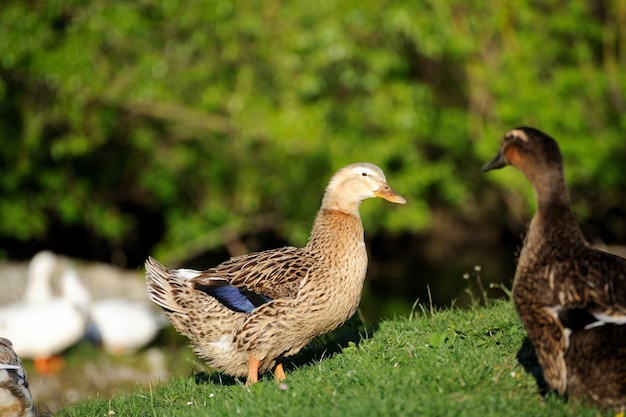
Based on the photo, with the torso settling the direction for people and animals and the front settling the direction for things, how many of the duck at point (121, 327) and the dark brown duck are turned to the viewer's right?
0

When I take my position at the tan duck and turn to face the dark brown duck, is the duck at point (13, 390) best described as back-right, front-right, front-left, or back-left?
back-right

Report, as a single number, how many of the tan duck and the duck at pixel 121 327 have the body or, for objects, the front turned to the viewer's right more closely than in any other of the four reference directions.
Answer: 1

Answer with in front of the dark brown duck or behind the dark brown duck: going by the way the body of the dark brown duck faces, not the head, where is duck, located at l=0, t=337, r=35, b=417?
in front

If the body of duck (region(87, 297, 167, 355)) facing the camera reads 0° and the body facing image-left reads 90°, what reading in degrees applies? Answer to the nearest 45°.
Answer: approximately 90°

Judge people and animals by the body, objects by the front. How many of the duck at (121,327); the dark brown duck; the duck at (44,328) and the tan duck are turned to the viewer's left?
2

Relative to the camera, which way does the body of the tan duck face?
to the viewer's right

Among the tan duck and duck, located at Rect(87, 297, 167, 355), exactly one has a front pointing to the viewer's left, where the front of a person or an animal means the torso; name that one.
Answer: the duck
